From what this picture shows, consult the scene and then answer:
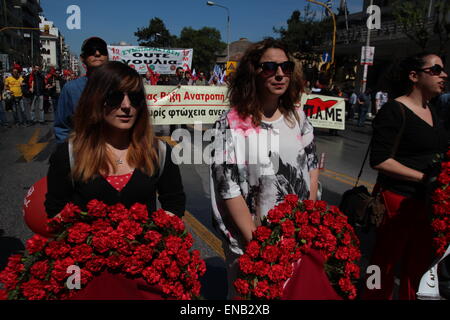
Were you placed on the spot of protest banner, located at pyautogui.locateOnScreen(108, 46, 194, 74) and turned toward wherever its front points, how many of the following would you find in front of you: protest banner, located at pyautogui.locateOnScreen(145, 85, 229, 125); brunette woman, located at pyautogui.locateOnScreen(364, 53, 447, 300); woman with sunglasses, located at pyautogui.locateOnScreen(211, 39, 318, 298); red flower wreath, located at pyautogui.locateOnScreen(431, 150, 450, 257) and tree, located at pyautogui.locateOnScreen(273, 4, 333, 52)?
4

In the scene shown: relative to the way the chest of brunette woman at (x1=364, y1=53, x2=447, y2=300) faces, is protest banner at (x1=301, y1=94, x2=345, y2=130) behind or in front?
behind

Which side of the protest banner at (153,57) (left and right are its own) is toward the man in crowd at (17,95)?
right

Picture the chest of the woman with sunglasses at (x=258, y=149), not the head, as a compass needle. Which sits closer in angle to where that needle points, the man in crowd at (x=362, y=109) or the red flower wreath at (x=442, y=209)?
the red flower wreath

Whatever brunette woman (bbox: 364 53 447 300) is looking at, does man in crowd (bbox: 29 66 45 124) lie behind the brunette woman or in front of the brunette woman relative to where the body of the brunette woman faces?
behind

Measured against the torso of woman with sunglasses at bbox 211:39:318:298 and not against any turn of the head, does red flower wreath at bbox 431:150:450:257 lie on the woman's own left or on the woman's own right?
on the woman's own left

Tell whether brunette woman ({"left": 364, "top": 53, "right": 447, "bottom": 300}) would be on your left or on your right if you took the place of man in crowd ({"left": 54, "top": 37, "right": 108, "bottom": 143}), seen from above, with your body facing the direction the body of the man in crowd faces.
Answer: on your left

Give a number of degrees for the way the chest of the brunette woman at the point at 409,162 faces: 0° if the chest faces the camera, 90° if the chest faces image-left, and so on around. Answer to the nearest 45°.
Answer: approximately 315°
